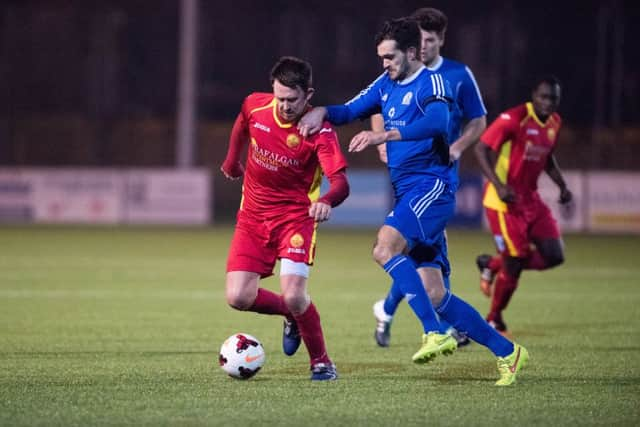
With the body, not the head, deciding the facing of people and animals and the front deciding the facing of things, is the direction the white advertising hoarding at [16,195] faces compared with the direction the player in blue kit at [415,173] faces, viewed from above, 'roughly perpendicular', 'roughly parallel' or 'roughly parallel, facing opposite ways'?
roughly perpendicular

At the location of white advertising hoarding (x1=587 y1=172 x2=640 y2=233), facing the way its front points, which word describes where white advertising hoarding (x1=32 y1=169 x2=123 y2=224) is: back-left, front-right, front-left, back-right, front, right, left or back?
right

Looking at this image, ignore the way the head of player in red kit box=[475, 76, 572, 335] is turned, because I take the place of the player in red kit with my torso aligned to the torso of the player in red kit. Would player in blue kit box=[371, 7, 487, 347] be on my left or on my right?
on my right

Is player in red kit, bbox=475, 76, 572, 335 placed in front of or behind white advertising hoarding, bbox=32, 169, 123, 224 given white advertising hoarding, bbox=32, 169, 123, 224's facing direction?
in front

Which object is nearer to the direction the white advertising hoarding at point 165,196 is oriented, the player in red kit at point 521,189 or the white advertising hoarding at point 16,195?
the player in red kit

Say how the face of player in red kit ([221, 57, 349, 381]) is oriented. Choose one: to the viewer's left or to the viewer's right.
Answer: to the viewer's left

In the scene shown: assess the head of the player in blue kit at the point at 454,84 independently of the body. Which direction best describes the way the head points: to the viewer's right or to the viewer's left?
to the viewer's left

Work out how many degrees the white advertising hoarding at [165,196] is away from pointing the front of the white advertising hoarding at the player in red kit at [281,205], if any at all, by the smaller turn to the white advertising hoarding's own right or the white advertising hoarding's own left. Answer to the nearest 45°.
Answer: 0° — it already faces them
